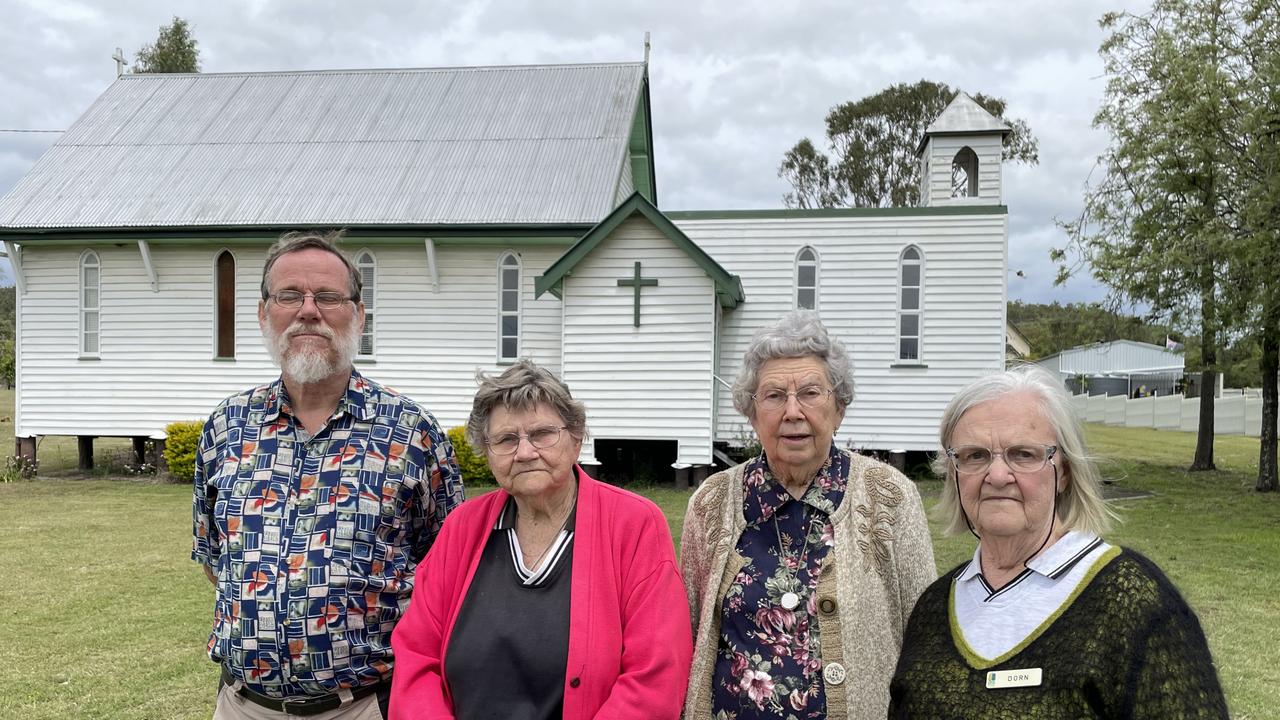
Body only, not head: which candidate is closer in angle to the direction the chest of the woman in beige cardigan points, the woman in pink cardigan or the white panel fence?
the woman in pink cardigan

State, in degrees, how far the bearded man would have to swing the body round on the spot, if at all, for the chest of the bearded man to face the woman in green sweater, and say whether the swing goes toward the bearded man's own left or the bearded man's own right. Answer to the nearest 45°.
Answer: approximately 45° to the bearded man's own left

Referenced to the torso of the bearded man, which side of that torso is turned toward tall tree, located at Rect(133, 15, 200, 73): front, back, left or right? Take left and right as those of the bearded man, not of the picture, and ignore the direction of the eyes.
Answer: back

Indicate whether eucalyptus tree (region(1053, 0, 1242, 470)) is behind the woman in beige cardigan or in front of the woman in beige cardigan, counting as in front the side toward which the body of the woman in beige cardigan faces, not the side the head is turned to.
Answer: behind

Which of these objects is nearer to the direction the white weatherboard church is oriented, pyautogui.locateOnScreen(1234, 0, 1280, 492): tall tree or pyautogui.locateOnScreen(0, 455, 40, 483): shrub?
the tall tree

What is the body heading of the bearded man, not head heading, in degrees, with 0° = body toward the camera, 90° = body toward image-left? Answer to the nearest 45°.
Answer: approximately 0°
